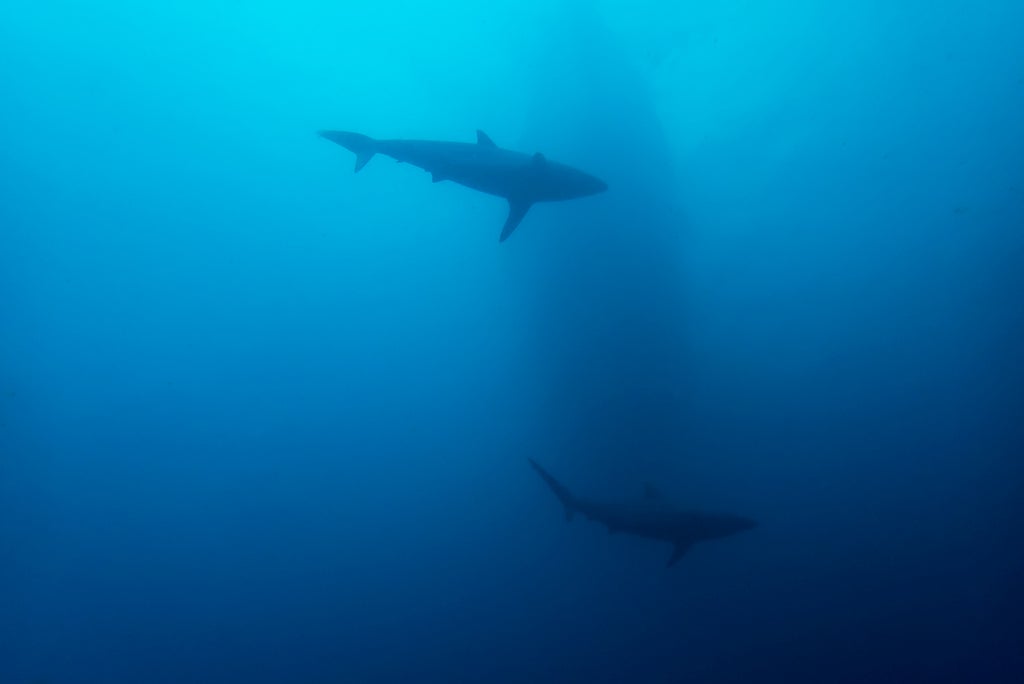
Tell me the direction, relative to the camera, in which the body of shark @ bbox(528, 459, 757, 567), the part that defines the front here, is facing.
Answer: to the viewer's right

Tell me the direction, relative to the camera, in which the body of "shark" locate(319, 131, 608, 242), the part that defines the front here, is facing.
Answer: to the viewer's right

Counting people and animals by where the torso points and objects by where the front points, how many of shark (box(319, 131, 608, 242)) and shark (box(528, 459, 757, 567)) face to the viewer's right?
2
